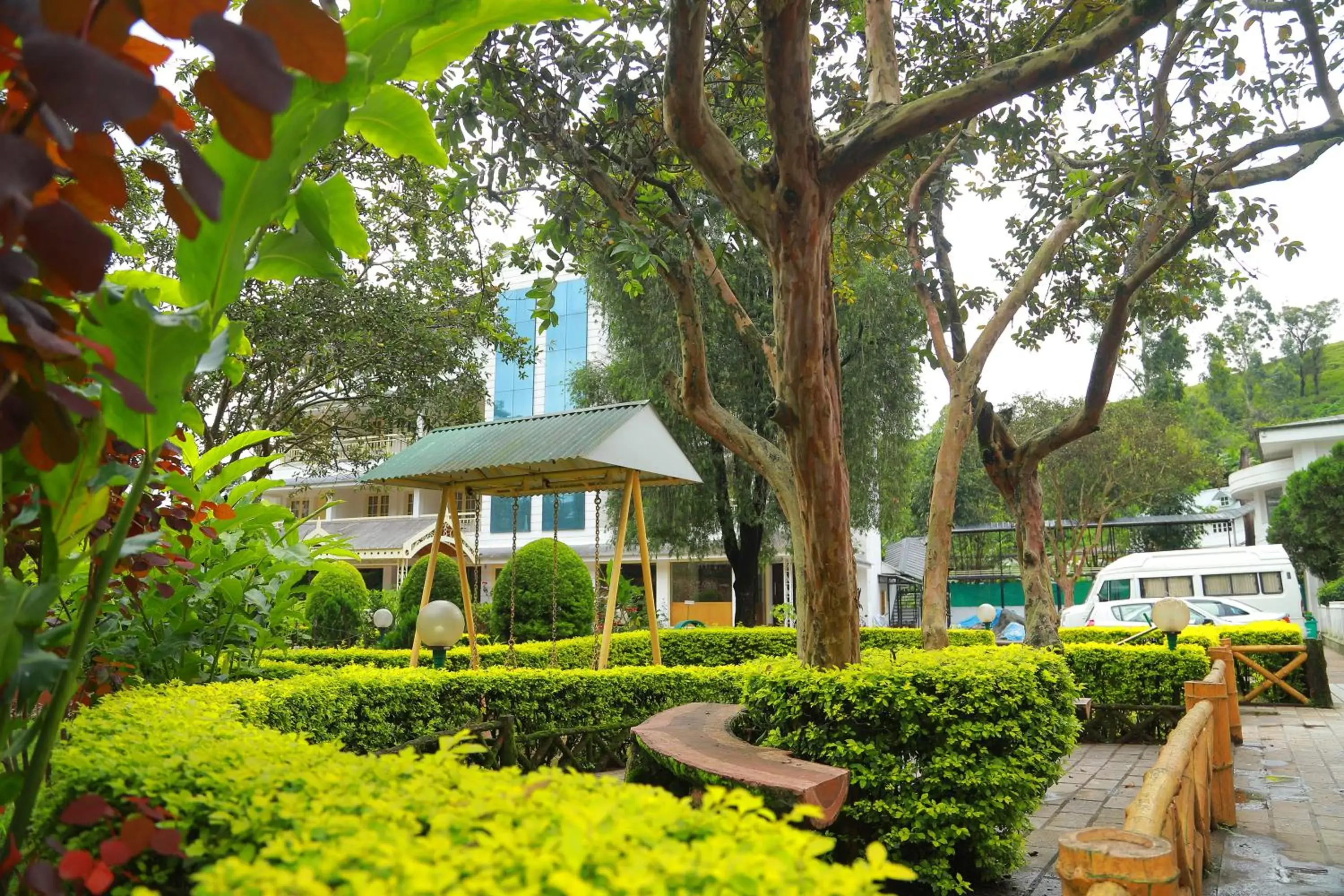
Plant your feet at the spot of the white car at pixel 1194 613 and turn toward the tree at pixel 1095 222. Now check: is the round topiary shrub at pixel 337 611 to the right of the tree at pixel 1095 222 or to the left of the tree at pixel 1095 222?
right

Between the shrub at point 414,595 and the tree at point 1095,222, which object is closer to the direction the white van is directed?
the shrub

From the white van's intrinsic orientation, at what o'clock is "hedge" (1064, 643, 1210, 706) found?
The hedge is roughly at 9 o'clock from the white van.

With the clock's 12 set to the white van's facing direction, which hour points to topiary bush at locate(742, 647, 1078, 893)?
The topiary bush is roughly at 9 o'clock from the white van.

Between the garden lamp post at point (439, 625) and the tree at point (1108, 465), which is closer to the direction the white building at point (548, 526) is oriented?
the garden lamp post

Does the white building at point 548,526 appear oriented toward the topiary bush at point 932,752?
yes

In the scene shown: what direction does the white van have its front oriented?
to the viewer's left

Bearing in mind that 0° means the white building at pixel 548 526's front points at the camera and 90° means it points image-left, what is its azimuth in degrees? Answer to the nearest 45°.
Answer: approximately 0°

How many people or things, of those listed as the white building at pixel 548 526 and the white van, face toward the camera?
1

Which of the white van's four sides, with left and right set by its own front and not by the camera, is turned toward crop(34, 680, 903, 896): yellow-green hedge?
left

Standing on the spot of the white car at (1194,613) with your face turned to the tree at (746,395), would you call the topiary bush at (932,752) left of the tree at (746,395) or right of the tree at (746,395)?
left

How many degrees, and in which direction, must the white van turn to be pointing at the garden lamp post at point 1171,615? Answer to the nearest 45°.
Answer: approximately 90° to its left

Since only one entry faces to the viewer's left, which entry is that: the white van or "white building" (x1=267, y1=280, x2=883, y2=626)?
the white van

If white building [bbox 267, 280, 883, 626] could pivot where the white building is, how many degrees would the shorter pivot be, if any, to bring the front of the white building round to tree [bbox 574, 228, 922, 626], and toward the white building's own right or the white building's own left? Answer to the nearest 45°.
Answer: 0° — it already faces it
